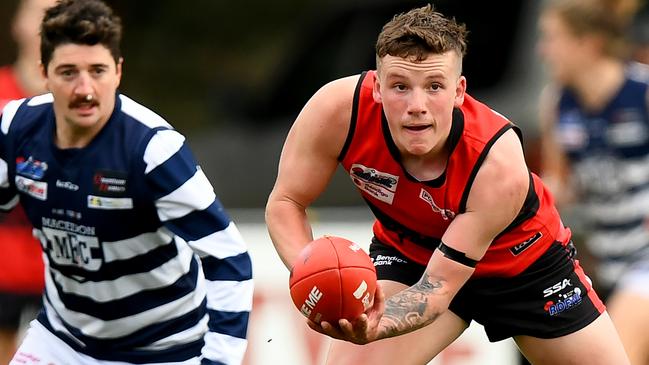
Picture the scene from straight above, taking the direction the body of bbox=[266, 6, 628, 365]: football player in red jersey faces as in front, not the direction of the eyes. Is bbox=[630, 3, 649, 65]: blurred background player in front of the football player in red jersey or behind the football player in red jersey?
behind

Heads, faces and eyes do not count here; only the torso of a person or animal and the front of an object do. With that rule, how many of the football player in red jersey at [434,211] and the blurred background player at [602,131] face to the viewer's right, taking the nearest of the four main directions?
0

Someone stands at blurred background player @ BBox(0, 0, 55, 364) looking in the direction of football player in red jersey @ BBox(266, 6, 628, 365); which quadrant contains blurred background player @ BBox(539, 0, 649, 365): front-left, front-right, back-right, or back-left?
front-left

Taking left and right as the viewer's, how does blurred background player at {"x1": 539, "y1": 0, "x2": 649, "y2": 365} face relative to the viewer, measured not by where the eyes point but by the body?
facing the viewer and to the left of the viewer

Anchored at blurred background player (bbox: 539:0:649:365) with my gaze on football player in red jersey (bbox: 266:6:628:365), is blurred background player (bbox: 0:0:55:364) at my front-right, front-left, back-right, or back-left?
front-right

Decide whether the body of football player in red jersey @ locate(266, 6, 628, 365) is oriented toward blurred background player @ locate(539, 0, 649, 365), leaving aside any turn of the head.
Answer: no

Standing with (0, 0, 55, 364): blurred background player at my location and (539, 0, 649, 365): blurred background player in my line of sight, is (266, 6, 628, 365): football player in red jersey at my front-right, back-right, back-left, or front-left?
front-right

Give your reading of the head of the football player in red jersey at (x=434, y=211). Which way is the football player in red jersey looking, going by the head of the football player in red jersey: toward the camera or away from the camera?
toward the camera

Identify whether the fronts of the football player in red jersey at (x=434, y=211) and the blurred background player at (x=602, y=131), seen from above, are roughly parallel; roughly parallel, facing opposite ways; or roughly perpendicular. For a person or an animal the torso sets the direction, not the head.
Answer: roughly parallel
